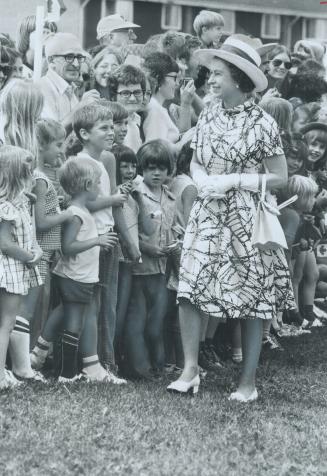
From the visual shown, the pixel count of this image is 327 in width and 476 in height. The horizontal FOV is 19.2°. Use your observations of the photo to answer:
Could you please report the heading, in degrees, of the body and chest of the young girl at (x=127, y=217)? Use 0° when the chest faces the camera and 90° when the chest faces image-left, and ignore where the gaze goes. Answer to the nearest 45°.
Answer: approximately 315°

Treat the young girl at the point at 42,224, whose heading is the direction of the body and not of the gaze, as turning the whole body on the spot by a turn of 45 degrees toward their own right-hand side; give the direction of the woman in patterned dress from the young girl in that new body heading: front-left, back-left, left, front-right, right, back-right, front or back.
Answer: front-left

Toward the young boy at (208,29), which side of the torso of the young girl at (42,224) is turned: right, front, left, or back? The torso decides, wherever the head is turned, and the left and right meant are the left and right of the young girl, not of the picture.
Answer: left

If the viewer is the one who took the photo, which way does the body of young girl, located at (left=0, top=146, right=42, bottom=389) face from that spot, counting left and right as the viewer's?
facing to the right of the viewer

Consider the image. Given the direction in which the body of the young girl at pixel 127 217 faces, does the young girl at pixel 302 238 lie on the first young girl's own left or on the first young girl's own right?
on the first young girl's own left

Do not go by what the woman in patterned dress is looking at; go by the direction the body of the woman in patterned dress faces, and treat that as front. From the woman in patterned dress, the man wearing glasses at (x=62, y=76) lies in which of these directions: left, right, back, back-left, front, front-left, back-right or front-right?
right

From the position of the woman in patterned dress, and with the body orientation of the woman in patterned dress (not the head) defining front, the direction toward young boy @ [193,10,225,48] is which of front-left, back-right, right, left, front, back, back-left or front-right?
back-right

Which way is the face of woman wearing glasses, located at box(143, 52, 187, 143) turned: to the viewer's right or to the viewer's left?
to the viewer's right

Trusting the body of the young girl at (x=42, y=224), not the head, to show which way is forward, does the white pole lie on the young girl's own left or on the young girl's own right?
on the young girl's own left

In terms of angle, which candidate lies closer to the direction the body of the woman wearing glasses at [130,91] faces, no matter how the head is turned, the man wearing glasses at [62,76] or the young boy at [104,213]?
the young boy

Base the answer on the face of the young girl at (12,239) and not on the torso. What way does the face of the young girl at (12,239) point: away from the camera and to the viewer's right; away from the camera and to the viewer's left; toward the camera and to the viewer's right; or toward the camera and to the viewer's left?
away from the camera and to the viewer's right

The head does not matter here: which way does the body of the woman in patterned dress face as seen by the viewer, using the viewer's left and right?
facing the viewer and to the left of the viewer

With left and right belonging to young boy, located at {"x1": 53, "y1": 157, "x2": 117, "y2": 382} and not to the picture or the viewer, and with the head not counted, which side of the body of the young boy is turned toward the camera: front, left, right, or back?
right

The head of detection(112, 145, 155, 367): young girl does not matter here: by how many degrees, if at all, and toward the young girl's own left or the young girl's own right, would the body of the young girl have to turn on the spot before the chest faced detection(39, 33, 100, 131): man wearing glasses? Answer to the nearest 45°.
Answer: approximately 180°

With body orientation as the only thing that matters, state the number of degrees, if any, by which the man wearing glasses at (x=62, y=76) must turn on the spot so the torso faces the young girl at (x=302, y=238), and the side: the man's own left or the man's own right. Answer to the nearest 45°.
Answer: approximately 90° to the man's own left

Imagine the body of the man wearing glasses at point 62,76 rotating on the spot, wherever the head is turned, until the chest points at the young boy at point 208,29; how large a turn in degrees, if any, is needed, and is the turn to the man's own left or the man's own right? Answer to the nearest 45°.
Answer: approximately 90° to the man's own left
